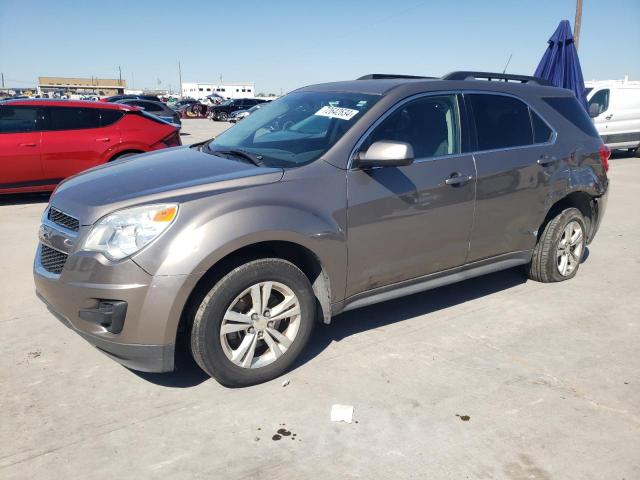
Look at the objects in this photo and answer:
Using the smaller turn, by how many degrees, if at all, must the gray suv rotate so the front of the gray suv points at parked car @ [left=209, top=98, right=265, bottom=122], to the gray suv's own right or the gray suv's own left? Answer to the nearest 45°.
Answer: approximately 135° to the gray suv's own right

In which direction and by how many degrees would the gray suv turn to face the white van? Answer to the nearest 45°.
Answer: approximately 180°

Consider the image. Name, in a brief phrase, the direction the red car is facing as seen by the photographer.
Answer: facing to the left of the viewer

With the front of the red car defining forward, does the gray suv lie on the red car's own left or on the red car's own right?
on the red car's own left

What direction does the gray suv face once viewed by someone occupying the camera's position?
facing the viewer and to the left of the viewer

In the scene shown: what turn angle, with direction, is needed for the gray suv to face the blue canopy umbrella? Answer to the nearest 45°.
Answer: approximately 180°
